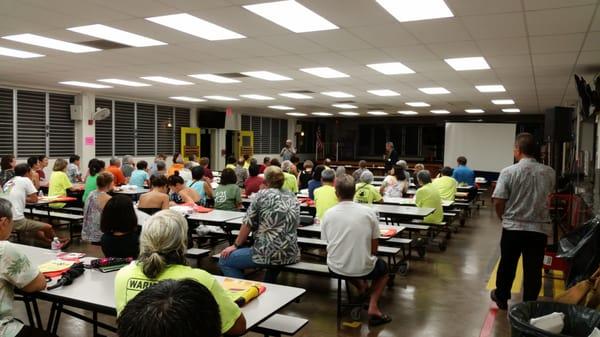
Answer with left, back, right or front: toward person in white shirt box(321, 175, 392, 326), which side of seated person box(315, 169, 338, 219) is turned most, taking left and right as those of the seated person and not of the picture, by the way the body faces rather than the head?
back

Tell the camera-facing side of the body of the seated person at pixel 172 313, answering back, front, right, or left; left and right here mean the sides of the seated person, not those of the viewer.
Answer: back

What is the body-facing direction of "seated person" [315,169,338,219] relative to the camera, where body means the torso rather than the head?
away from the camera

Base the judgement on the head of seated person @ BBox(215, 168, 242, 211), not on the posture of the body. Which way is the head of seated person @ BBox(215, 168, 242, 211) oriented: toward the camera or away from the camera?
away from the camera

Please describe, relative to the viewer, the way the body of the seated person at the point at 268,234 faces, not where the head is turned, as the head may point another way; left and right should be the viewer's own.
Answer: facing away from the viewer and to the left of the viewer

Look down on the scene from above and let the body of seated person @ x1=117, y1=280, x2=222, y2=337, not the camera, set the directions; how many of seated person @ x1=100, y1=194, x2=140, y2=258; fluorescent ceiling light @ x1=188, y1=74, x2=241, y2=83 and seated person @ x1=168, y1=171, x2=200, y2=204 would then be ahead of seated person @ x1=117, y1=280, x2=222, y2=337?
3

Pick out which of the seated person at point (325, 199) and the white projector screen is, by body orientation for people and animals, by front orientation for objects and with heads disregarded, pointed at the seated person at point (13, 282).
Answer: the white projector screen

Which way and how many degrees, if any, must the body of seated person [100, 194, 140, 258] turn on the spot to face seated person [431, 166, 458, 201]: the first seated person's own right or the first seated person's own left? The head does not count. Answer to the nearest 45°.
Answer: approximately 45° to the first seated person's own right

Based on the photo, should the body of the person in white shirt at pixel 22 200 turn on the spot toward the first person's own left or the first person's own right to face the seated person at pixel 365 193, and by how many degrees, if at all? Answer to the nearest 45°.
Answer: approximately 45° to the first person's own right

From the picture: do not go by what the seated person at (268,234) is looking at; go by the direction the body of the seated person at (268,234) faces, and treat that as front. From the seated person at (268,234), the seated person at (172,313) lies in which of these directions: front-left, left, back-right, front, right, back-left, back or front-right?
back-left

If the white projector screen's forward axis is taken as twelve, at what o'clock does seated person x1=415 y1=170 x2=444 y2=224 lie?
The seated person is roughly at 12 o'clock from the white projector screen.

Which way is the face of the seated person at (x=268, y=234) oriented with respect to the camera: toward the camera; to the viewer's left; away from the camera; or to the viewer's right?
away from the camera

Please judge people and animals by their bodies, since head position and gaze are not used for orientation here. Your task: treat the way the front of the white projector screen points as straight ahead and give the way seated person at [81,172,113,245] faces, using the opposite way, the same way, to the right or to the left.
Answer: the opposite way
